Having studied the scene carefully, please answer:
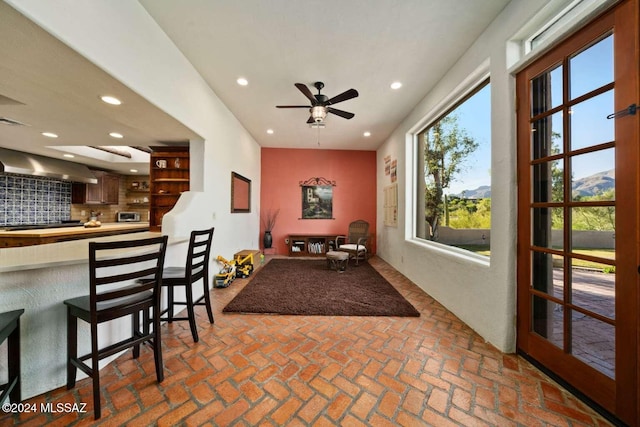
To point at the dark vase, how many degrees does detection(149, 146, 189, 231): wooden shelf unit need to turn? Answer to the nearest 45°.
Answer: approximately 135° to its left

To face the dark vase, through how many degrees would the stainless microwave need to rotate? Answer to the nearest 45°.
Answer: approximately 45° to its left

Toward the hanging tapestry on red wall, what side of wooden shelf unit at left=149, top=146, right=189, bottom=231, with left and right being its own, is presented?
back

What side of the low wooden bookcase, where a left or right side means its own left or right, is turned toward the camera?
front

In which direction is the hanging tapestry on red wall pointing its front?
toward the camera

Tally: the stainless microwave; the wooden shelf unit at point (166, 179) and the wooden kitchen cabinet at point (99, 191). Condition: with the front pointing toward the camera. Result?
3

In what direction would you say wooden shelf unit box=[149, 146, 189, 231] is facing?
toward the camera

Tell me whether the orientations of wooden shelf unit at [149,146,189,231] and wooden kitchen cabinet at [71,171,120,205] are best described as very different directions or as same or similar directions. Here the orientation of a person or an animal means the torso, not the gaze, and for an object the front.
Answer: same or similar directions

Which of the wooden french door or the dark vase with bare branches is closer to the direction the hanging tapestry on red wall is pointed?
the wooden french door

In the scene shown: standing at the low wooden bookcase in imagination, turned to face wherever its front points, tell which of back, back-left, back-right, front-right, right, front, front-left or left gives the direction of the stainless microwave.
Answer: right
